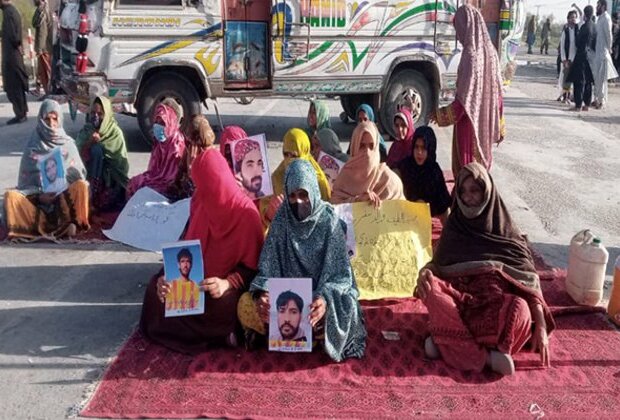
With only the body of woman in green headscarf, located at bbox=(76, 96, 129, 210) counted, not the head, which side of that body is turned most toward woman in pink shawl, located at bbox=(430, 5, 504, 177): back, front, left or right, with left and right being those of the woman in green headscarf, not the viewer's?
left

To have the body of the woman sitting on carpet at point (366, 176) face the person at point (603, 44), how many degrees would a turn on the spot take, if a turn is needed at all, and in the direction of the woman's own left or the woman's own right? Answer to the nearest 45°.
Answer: approximately 135° to the woman's own left

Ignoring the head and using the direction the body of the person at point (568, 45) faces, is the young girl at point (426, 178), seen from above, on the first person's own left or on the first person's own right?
on the first person's own right

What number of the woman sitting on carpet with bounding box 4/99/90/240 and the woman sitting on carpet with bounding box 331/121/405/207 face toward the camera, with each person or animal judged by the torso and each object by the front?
2

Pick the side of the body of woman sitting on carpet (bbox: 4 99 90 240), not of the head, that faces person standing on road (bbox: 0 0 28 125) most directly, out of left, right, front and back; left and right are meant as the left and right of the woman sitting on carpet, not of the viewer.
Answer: back

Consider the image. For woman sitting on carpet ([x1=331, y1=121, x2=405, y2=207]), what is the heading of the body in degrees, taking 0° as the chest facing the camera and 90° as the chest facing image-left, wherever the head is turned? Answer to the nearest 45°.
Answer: approximately 0°

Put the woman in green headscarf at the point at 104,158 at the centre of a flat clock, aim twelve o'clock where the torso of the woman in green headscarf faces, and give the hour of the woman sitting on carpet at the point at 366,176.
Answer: The woman sitting on carpet is roughly at 9 o'clock from the woman in green headscarf.

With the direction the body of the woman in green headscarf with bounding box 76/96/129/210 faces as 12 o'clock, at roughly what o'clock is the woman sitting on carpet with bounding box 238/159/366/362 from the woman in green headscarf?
The woman sitting on carpet is roughly at 10 o'clock from the woman in green headscarf.

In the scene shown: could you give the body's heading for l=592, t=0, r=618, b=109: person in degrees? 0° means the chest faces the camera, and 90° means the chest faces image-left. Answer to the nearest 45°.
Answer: approximately 90°
